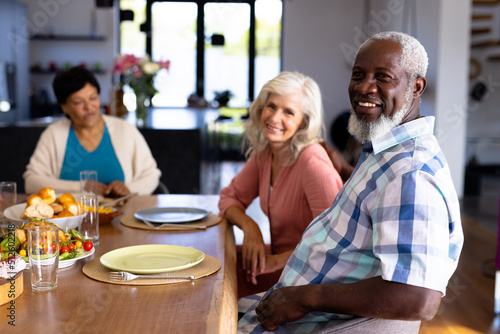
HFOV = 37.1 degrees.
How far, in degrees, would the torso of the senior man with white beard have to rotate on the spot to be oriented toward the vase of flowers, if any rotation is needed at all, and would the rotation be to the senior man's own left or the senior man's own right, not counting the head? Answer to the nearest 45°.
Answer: approximately 45° to the senior man's own right

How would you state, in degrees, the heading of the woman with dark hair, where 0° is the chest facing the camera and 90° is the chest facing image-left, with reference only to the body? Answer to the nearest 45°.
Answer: approximately 0°

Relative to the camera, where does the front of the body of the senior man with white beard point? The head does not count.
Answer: to the viewer's left

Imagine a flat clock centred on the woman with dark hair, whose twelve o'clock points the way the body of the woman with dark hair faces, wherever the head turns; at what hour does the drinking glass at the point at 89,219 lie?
The drinking glass is roughly at 12 o'clock from the woman with dark hair.

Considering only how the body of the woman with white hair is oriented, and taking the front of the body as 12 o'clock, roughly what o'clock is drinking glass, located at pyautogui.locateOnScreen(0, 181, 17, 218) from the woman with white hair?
The drinking glass is roughly at 1 o'clock from the woman with white hair.

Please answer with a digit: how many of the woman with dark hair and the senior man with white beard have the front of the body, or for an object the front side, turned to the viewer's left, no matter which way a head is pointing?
1

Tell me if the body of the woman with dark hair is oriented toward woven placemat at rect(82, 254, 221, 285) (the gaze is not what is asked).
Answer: yes

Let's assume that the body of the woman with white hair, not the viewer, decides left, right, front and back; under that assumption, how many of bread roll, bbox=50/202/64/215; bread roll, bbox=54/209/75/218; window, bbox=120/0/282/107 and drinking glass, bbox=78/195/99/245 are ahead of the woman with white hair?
3
